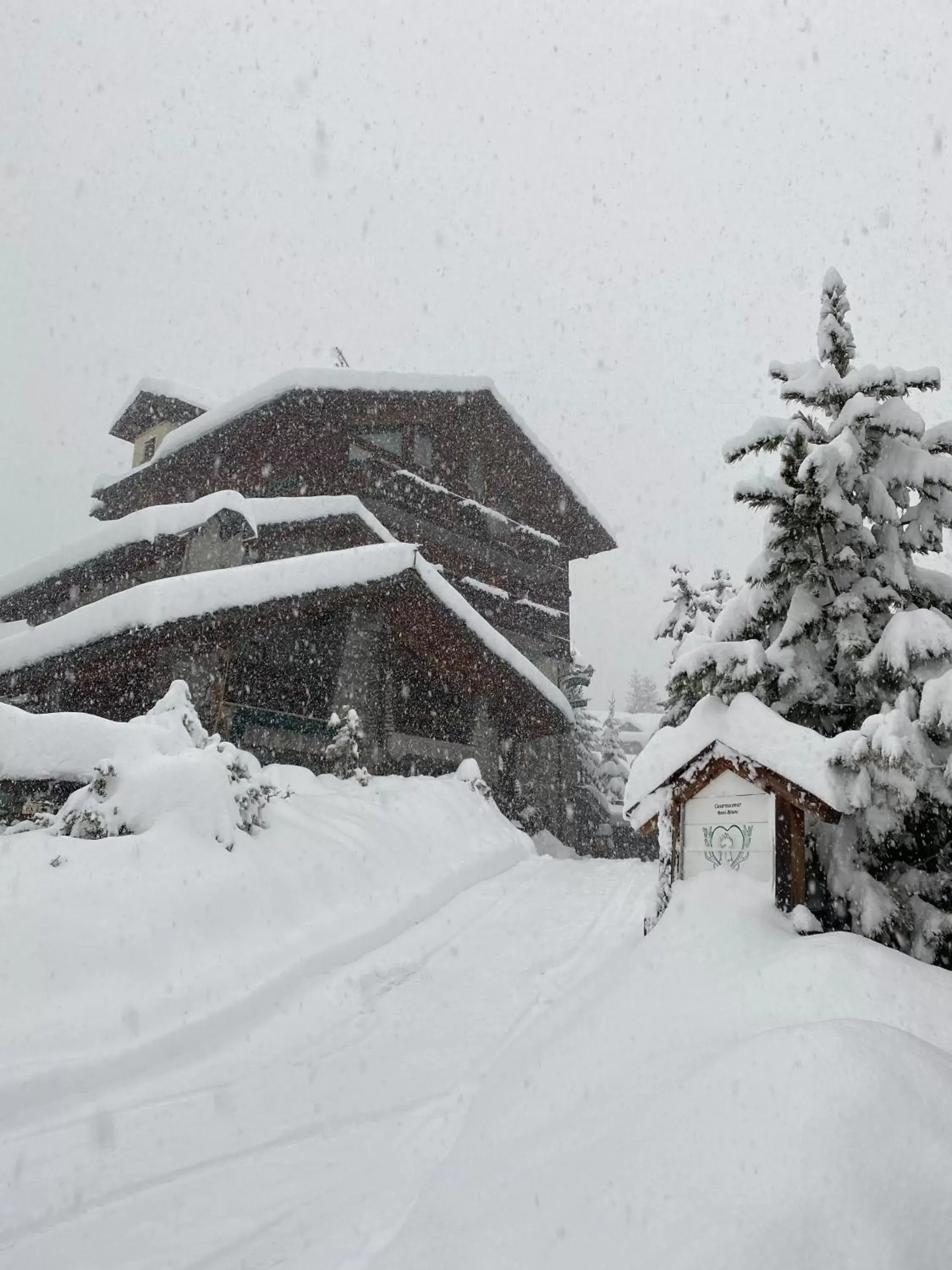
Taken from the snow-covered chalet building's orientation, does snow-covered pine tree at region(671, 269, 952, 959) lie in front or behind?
in front

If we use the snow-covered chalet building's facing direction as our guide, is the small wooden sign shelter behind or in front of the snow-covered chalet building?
in front

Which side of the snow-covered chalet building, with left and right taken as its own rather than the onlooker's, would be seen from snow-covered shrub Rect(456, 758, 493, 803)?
front

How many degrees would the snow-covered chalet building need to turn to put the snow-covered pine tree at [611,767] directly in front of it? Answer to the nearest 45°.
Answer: approximately 90° to its left

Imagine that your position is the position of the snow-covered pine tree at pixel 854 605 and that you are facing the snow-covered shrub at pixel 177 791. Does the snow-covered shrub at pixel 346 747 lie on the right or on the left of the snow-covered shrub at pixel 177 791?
right

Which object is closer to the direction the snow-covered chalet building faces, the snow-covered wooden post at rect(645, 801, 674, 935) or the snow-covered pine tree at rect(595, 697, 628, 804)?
the snow-covered wooden post

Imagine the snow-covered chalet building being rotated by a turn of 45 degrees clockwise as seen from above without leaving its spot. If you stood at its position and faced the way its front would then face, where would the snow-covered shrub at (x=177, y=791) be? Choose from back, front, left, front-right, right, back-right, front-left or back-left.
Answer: front

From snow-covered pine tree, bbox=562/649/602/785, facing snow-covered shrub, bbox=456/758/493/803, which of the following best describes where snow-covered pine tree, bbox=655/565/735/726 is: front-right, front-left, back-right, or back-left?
front-left
